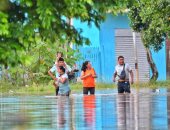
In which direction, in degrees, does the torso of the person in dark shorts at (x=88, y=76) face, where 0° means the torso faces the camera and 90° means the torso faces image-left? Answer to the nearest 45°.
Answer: approximately 315°

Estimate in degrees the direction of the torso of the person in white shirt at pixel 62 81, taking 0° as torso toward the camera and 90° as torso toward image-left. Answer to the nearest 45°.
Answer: approximately 45°

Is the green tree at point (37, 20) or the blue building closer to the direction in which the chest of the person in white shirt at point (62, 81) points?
the green tree

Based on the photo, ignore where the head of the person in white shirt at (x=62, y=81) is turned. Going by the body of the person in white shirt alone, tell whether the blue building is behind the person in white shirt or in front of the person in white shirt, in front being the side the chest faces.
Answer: behind

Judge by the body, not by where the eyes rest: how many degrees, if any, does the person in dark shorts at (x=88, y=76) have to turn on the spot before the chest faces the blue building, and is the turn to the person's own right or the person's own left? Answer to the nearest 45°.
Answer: approximately 135° to the person's own left

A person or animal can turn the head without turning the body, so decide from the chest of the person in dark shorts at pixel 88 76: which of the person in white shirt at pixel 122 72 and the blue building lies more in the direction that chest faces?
the person in white shirt
